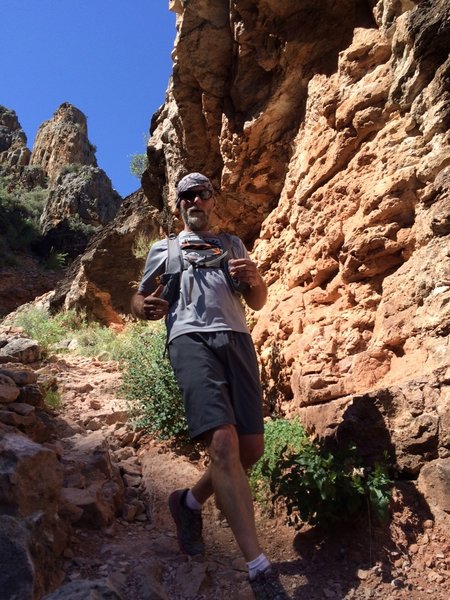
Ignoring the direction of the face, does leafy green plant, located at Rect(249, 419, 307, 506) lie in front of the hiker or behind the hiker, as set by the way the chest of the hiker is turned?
behind

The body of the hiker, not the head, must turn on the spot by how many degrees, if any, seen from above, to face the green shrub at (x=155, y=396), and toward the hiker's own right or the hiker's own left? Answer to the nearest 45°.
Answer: approximately 180°

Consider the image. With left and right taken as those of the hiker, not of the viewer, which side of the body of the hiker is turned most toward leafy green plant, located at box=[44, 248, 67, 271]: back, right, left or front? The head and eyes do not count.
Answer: back

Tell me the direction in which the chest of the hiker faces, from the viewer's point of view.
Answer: toward the camera

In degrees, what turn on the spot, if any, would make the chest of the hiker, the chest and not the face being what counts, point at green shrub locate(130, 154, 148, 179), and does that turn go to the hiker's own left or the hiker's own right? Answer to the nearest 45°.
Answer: approximately 180°

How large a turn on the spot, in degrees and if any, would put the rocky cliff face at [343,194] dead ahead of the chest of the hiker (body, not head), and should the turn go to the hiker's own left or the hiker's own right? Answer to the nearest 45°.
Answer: approximately 135° to the hiker's own left
